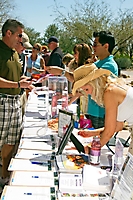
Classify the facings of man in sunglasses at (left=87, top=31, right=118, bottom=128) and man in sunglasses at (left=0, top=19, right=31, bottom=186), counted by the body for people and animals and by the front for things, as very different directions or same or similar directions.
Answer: very different directions

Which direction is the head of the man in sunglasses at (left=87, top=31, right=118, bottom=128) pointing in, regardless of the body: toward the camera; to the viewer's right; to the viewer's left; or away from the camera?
to the viewer's left

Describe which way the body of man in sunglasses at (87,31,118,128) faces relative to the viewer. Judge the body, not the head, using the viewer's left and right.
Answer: facing to the left of the viewer

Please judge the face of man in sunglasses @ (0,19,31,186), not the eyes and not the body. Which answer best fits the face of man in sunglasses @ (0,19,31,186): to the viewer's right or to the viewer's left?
to the viewer's right

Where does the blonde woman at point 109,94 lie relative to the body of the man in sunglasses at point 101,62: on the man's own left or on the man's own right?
on the man's own left

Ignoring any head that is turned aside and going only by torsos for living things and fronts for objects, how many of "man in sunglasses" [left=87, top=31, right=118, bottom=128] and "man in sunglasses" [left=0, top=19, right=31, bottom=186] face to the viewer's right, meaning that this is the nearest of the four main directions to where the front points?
1

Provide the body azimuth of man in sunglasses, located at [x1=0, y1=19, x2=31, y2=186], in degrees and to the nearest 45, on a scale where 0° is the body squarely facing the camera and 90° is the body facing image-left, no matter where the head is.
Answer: approximately 270°
